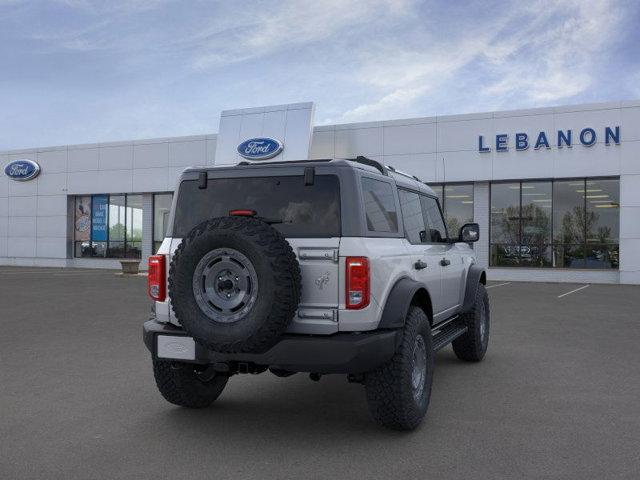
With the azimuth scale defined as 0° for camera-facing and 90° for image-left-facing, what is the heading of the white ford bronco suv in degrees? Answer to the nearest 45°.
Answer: approximately 225°
